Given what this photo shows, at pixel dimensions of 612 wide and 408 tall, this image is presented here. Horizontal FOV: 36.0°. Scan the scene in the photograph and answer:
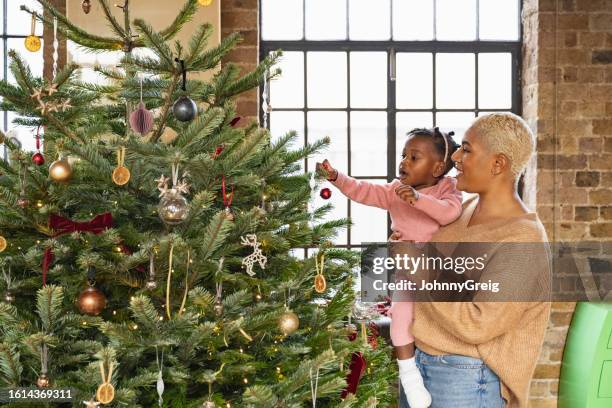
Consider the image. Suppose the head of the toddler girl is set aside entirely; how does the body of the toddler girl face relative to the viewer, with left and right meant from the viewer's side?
facing the viewer and to the left of the viewer

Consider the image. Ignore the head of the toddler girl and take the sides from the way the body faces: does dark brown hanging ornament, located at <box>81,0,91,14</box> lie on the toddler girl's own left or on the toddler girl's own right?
on the toddler girl's own right

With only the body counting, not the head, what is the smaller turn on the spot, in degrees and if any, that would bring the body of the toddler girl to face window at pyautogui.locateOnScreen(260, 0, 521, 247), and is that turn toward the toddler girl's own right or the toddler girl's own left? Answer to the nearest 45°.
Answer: approximately 135° to the toddler girl's own right

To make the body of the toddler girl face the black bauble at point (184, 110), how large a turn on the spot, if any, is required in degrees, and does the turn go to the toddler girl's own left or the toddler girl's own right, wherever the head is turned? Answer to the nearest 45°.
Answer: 0° — they already face it

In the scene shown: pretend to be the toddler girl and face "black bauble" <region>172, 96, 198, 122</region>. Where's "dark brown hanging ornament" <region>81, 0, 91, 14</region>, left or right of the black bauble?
right

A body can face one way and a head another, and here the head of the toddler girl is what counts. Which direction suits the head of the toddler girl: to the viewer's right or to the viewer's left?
to the viewer's left

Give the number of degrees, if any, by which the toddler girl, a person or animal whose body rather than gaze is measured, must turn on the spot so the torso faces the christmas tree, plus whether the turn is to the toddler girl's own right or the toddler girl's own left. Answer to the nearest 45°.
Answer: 0° — they already face it

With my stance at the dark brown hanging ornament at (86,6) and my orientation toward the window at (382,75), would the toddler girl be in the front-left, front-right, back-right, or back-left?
front-right

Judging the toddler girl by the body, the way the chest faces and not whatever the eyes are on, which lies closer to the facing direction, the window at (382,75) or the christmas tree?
the christmas tree

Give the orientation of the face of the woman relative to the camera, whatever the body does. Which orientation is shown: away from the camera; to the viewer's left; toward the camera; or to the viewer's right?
to the viewer's left
